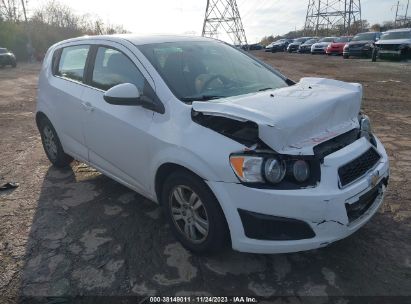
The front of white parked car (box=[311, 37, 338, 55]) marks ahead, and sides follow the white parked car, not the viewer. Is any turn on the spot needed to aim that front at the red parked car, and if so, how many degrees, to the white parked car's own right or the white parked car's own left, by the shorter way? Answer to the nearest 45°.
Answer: approximately 45° to the white parked car's own left

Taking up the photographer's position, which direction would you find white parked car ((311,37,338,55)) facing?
facing the viewer and to the left of the viewer

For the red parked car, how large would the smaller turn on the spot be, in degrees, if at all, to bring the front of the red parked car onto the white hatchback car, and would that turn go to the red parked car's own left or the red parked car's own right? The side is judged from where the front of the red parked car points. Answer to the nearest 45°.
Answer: approximately 45° to the red parked car's own left

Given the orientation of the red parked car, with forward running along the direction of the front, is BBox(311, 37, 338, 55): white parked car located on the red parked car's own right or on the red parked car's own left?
on the red parked car's own right

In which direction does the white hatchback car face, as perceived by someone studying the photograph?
facing the viewer and to the right of the viewer

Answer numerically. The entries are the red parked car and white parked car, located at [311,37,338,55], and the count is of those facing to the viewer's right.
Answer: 0

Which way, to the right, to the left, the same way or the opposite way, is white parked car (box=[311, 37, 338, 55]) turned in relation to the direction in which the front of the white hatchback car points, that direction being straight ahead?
to the right

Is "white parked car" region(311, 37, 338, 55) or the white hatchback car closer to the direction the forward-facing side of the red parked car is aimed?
the white hatchback car

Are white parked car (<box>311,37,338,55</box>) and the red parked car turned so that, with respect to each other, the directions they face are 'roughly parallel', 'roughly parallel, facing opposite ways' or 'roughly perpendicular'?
roughly parallel

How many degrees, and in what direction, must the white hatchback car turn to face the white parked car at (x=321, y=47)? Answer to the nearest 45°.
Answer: approximately 135° to its left

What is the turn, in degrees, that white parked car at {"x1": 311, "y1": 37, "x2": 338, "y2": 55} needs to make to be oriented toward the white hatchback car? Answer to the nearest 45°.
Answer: approximately 45° to its left
